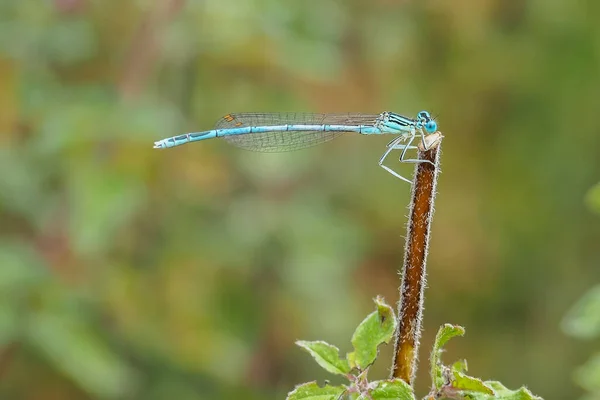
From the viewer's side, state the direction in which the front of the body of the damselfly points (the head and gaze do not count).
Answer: to the viewer's right
